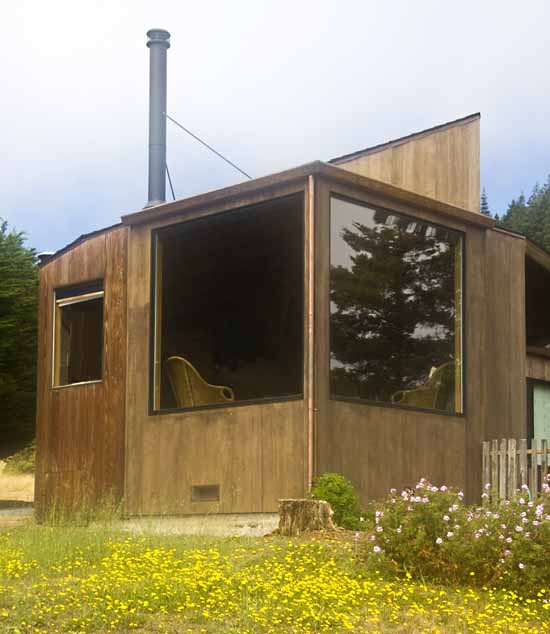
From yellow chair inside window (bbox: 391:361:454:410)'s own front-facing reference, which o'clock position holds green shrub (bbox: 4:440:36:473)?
The green shrub is roughly at 2 o'clock from the yellow chair inside window.

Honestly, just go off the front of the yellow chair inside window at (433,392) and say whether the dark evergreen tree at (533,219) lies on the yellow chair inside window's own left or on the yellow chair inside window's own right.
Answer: on the yellow chair inside window's own right

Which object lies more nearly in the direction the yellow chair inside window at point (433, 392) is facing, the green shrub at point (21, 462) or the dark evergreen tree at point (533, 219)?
the green shrub

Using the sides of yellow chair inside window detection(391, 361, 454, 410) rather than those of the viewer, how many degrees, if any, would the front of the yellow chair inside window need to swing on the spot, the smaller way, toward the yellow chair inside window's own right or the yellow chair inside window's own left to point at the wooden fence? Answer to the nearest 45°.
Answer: approximately 180°

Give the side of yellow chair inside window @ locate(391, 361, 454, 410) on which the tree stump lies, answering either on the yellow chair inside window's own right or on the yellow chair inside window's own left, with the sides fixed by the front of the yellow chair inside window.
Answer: on the yellow chair inside window's own left

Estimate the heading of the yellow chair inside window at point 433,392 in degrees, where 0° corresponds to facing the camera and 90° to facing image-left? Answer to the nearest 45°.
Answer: approximately 90°

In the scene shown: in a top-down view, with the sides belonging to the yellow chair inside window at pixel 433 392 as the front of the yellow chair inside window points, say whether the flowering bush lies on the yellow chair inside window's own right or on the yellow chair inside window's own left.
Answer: on the yellow chair inside window's own left
